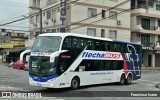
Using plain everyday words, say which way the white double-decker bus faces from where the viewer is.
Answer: facing the viewer and to the left of the viewer
